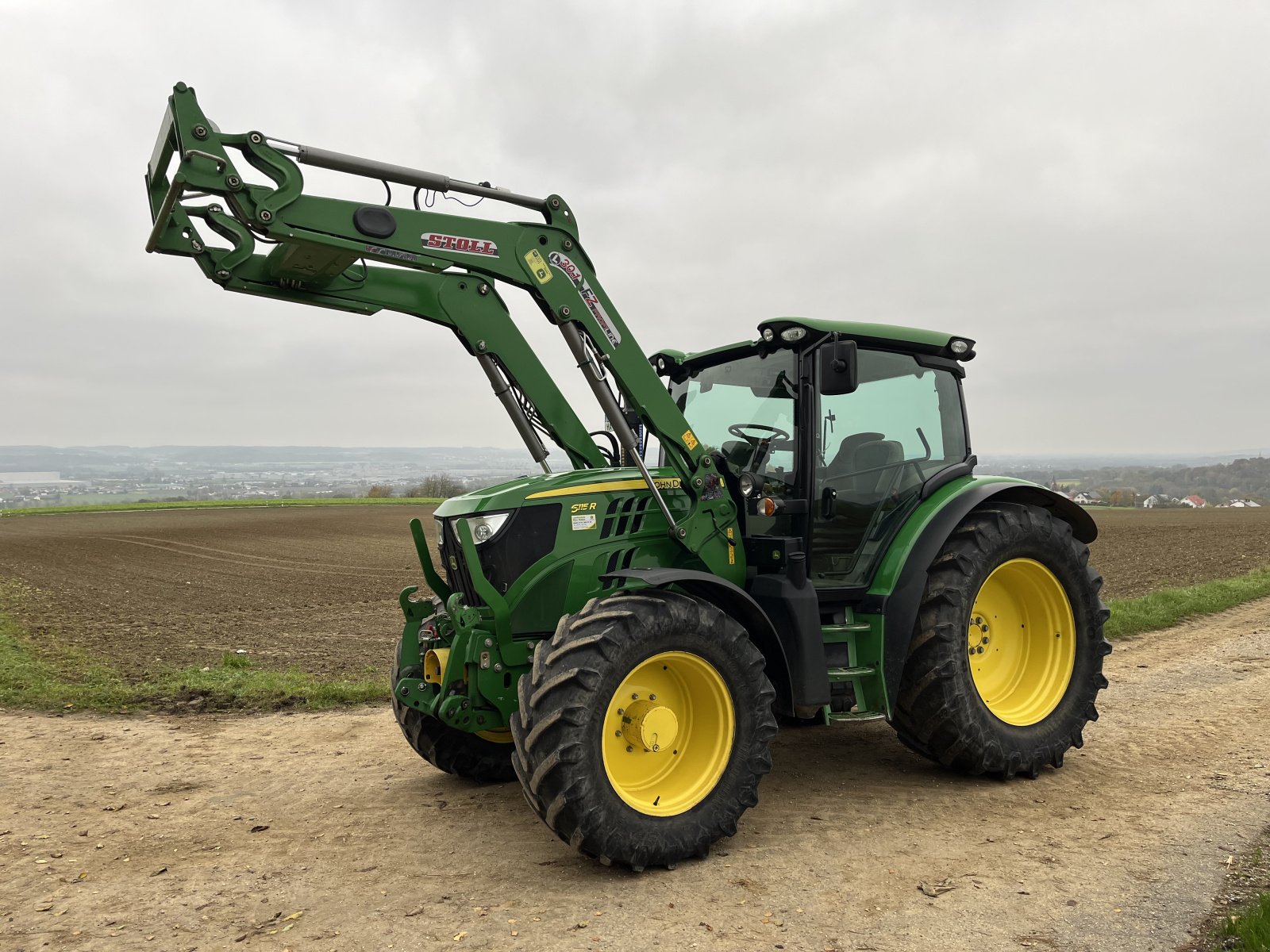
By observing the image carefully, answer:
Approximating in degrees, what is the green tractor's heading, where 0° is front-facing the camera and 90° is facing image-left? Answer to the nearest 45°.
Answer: approximately 45°
